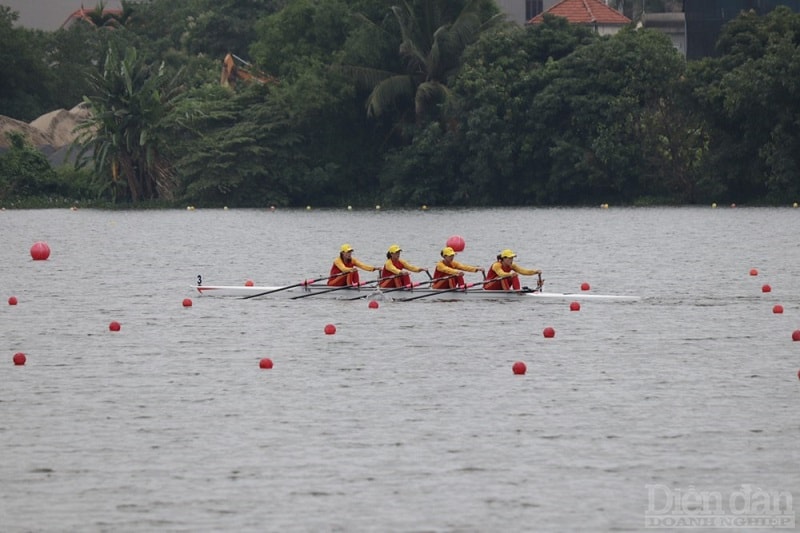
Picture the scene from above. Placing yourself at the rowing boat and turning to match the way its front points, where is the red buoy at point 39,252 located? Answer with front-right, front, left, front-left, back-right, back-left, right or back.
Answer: front-right

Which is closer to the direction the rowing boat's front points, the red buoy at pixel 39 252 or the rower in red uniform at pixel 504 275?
the red buoy

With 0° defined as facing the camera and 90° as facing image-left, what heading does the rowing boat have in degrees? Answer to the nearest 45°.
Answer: approximately 90°
